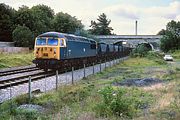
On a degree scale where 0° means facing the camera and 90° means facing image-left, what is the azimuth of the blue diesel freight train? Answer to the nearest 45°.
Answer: approximately 45°
